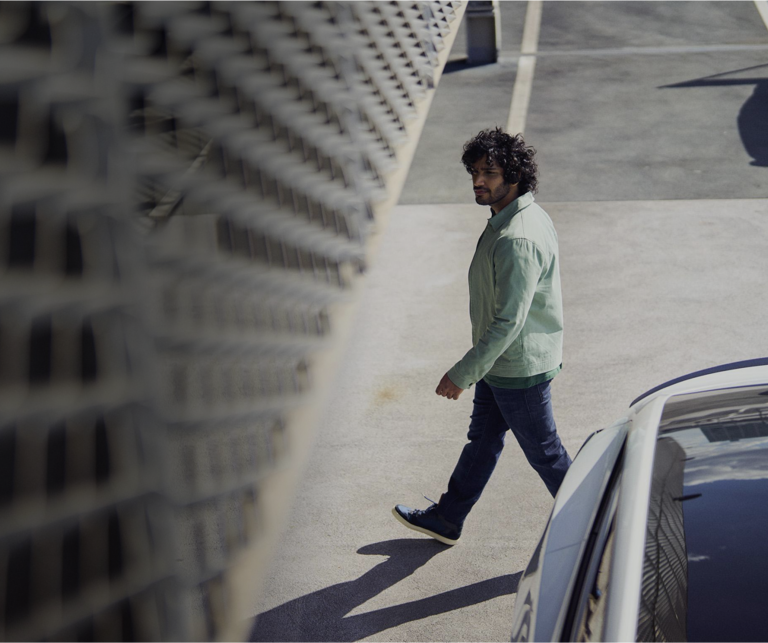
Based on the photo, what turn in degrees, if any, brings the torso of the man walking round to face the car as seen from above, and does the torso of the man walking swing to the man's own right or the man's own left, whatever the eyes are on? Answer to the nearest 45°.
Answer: approximately 90° to the man's own left

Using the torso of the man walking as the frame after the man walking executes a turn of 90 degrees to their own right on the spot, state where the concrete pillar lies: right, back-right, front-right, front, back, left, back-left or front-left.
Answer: front

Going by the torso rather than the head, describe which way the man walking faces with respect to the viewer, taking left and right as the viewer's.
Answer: facing to the left of the viewer
